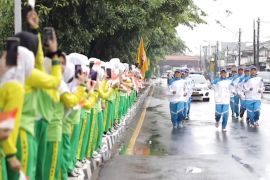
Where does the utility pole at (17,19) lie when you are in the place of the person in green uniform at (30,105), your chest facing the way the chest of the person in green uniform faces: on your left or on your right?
on your left

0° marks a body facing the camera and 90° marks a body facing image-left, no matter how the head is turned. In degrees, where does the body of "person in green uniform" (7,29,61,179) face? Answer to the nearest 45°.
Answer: approximately 270°

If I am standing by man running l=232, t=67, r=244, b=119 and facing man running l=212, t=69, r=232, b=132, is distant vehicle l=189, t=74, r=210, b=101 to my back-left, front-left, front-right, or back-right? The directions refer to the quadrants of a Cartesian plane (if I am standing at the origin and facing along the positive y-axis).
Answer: back-right

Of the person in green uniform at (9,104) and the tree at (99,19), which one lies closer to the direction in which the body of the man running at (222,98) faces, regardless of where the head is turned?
the person in green uniform

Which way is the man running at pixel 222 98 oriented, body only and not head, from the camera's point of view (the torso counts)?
toward the camera

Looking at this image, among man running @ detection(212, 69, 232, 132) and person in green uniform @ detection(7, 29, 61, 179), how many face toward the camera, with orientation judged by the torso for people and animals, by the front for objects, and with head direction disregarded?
1

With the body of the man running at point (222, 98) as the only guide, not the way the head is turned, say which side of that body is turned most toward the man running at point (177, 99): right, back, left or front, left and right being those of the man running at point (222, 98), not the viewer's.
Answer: right

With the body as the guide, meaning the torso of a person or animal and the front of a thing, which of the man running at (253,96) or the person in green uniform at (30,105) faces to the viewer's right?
the person in green uniform

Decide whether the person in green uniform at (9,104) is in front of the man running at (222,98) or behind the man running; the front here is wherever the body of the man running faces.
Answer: in front

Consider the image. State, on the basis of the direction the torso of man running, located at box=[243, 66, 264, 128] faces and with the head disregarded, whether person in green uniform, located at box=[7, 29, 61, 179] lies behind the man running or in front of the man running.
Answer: in front

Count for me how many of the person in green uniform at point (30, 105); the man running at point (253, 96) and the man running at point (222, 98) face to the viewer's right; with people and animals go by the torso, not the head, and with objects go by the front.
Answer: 1
